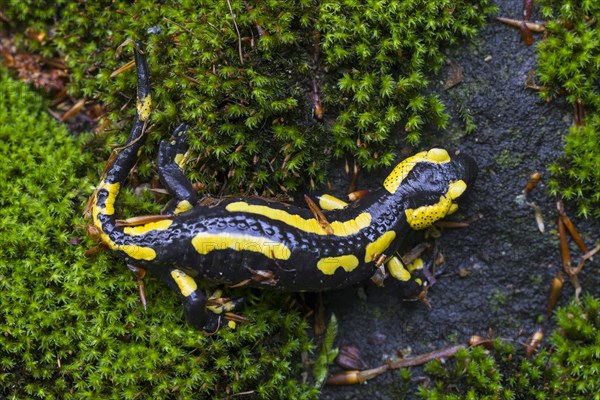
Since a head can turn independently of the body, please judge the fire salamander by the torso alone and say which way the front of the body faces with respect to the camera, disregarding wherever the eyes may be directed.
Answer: to the viewer's right
